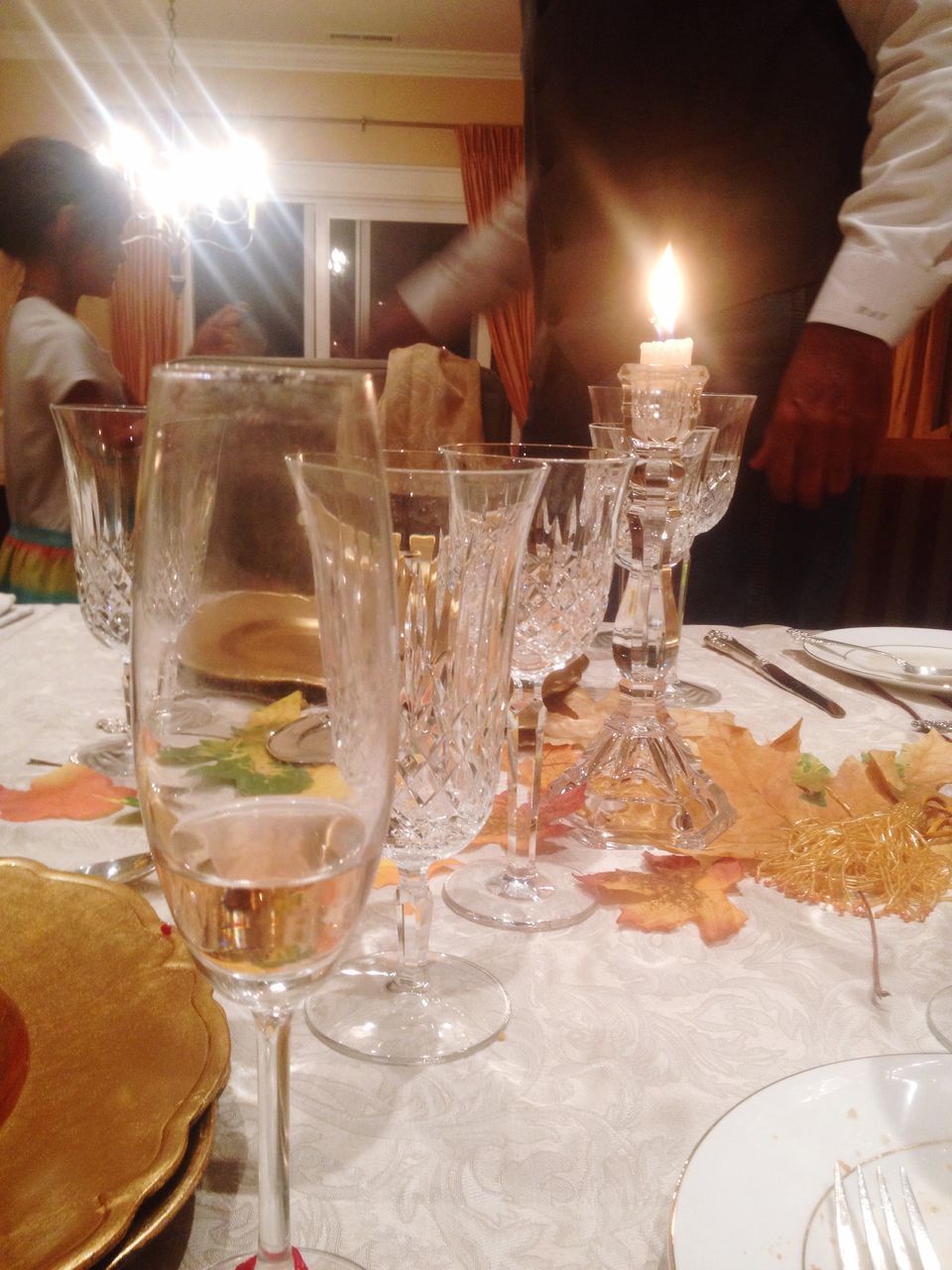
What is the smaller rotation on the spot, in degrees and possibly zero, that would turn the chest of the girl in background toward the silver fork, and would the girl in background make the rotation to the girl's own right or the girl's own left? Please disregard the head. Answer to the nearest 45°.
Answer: approximately 90° to the girl's own right

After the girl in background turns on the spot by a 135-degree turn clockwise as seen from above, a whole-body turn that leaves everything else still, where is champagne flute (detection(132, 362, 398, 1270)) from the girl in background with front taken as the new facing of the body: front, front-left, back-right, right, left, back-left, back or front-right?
front-left

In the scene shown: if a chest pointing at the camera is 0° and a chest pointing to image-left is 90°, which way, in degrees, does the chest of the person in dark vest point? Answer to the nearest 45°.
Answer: approximately 45°

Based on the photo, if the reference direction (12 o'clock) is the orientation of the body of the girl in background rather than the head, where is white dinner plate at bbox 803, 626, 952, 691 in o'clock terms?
The white dinner plate is roughly at 2 o'clock from the girl in background.

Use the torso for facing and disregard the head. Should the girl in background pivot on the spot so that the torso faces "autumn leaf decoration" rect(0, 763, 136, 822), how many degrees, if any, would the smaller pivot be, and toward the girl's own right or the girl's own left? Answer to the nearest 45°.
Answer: approximately 90° to the girl's own right

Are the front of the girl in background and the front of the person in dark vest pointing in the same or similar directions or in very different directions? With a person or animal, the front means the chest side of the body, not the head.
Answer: very different directions

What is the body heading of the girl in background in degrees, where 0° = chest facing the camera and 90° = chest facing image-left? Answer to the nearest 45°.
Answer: approximately 270°

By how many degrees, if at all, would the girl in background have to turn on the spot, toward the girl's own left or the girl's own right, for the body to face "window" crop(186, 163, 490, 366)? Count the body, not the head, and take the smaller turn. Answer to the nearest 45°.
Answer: approximately 45° to the girl's own left

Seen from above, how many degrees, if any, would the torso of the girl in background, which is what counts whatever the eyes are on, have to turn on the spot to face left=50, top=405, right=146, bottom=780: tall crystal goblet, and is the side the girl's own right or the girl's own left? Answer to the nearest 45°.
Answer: approximately 90° to the girl's own right

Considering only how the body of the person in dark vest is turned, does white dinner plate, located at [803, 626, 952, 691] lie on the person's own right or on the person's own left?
on the person's own left
